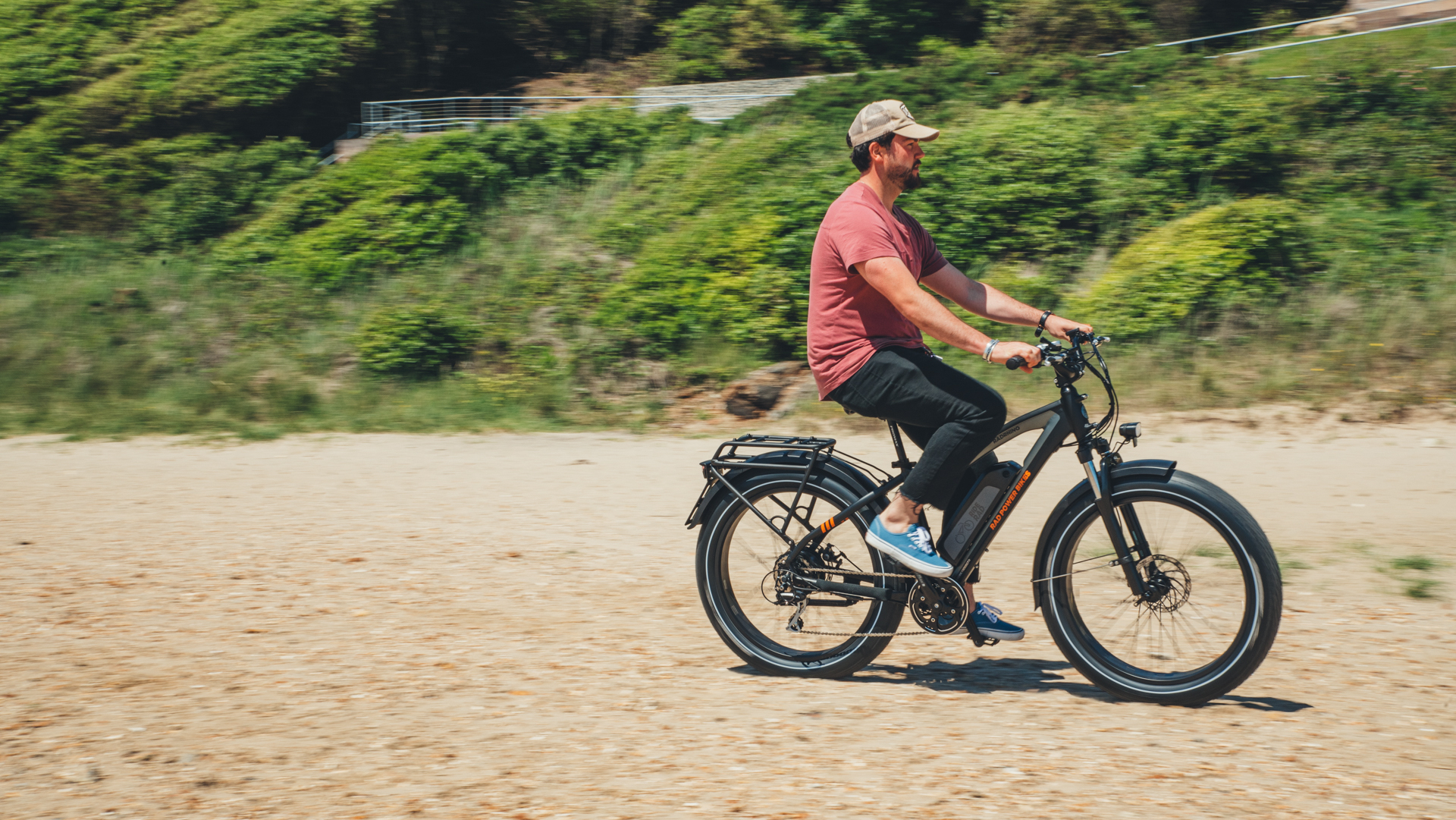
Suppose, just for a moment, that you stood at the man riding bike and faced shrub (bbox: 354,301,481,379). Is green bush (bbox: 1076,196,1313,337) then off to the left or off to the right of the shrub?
right

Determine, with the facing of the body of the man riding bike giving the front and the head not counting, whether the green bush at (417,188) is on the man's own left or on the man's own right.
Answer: on the man's own left

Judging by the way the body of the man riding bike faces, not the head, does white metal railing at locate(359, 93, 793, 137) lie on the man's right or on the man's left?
on the man's left

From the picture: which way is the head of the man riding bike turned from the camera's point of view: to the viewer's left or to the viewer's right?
to the viewer's right

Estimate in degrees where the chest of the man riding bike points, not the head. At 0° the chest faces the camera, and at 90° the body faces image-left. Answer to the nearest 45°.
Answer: approximately 270°

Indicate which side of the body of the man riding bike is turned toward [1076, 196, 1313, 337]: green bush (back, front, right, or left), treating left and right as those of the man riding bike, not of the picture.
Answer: left

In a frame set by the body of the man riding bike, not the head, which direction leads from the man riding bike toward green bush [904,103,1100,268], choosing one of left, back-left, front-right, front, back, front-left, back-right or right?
left
